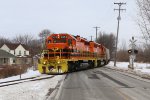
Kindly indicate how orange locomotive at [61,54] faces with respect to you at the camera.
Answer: facing the viewer and to the left of the viewer
